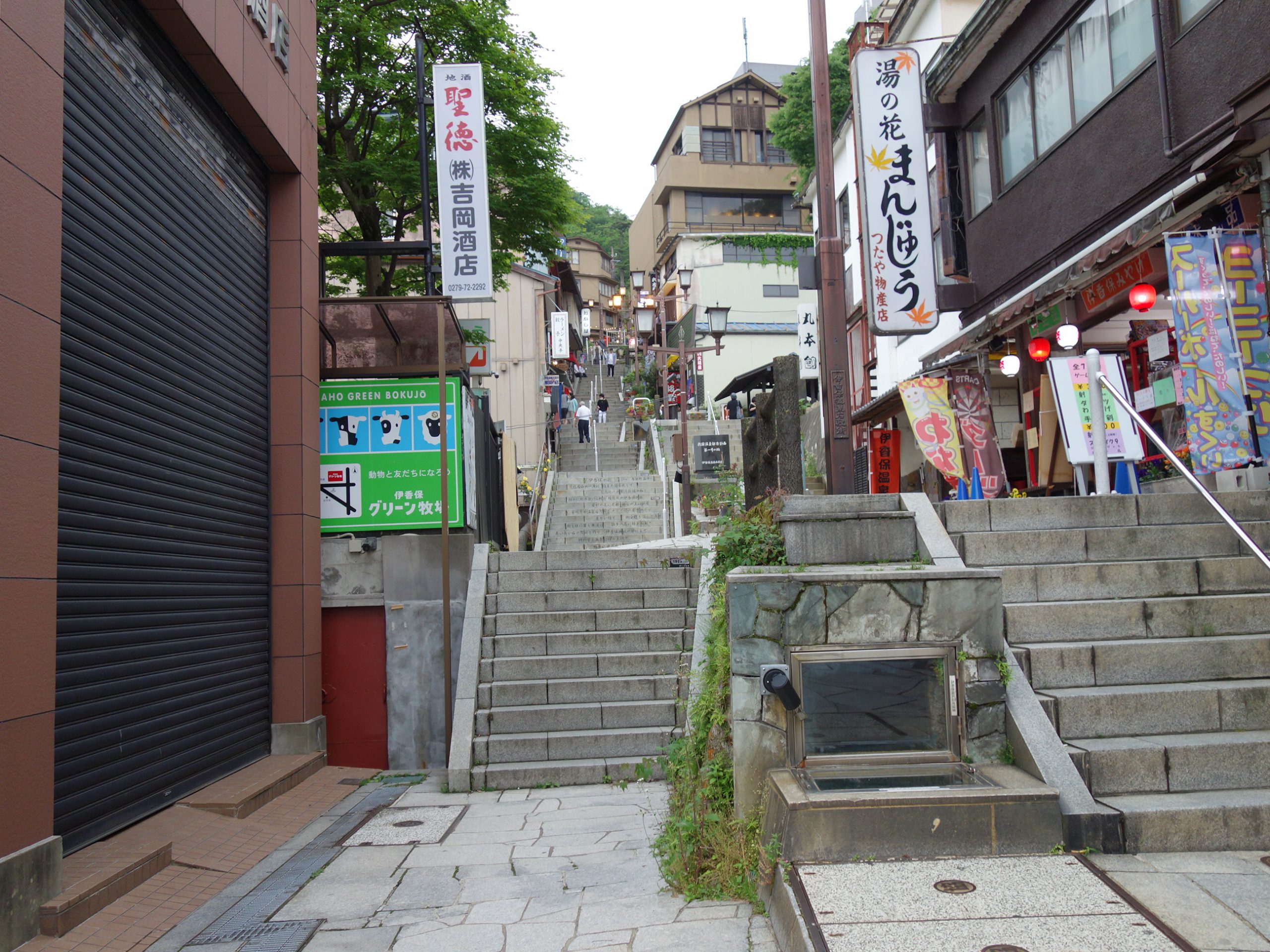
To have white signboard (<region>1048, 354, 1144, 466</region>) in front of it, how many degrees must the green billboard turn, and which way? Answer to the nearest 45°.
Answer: approximately 45° to its left

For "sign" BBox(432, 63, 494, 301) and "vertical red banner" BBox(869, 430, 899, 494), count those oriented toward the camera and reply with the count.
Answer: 2

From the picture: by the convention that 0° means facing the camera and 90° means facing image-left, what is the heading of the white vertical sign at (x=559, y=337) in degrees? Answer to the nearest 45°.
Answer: approximately 0°

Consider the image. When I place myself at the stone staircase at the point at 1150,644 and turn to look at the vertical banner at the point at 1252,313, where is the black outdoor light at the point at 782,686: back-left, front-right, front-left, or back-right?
back-left

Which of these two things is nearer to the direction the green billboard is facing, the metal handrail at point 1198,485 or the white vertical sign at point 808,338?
the metal handrail

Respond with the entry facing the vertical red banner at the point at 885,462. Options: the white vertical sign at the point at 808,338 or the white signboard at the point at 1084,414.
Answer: the white vertical sign

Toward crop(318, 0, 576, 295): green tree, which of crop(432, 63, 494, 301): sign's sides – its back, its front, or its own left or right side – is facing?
back

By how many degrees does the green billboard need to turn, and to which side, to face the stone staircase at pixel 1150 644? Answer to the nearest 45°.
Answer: approximately 45° to its left

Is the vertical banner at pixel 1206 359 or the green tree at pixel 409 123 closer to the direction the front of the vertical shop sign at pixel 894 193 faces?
the vertical banner

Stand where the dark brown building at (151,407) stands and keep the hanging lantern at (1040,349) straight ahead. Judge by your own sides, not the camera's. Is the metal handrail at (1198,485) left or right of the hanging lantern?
right

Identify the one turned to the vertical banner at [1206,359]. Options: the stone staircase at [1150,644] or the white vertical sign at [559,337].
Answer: the white vertical sign
